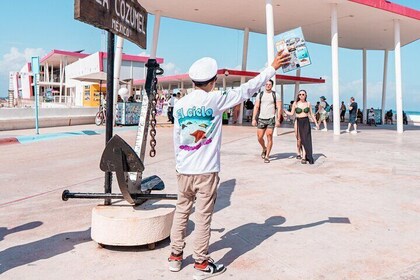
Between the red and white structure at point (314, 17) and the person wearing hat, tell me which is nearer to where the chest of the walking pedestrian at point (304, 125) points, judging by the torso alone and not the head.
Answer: the person wearing hat

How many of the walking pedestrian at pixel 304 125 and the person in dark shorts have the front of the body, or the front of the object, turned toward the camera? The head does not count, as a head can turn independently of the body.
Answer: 2

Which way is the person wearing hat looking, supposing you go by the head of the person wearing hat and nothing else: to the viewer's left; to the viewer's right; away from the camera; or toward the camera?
away from the camera

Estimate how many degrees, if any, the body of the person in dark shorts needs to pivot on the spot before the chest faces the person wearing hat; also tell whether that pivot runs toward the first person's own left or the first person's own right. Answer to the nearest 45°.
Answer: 0° — they already face them

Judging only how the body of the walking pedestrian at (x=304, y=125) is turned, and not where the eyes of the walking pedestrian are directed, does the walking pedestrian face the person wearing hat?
yes
